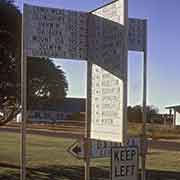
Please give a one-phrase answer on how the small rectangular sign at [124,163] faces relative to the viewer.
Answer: facing the viewer

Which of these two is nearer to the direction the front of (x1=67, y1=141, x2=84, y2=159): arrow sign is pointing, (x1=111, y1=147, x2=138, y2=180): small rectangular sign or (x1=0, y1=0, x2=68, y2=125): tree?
the small rectangular sign

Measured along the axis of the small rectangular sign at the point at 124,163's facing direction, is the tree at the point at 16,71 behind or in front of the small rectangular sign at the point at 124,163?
behind

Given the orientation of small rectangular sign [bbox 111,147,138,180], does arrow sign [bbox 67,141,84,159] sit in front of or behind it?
behind

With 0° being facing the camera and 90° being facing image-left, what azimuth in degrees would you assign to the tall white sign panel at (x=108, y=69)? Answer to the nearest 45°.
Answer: approximately 45°

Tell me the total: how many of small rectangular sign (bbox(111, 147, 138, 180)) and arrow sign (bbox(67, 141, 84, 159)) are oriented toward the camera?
2

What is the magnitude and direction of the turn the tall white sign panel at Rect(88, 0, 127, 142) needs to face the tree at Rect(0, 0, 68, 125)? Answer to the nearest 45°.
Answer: approximately 90° to its right

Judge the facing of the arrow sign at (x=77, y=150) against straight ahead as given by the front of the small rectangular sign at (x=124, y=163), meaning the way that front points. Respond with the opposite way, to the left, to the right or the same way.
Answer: the same way

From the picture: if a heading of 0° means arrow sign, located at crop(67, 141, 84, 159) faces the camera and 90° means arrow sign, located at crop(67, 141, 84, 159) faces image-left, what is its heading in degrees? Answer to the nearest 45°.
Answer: approximately 0°

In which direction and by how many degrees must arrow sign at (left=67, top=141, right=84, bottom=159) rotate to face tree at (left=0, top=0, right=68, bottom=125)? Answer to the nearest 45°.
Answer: approximately 180°

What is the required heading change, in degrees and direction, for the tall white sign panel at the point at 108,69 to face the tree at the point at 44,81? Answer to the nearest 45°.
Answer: approximately 135° to its right
